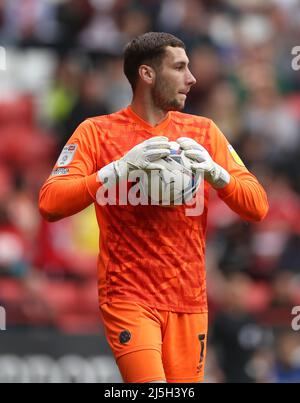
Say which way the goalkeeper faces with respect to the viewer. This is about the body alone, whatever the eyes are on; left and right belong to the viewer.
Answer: facing the viewer and to the right of the viewer

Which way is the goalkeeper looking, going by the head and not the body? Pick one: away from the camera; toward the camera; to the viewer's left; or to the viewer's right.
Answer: to the viewer's right
